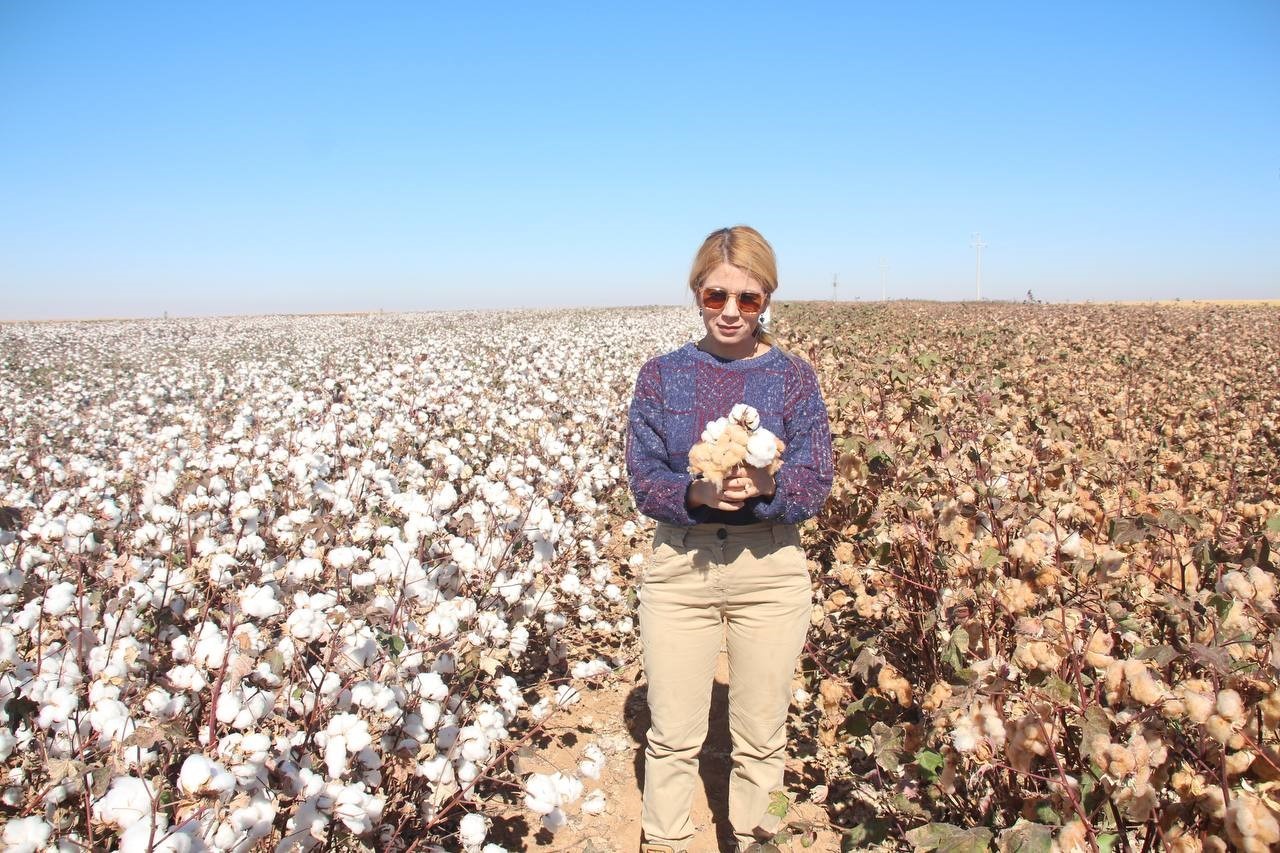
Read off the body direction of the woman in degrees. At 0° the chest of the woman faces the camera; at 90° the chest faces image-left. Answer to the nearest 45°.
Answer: approximately 0°

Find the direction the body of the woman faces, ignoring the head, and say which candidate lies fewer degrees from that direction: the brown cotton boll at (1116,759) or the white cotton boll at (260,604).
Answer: the brown cotton boll

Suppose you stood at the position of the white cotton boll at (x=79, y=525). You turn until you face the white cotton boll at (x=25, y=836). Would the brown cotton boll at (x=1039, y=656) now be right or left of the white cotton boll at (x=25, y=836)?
left

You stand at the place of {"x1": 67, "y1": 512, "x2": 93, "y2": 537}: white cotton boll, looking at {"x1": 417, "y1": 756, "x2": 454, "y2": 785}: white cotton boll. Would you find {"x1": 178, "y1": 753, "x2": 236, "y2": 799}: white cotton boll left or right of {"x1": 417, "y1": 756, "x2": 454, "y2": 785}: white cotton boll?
right

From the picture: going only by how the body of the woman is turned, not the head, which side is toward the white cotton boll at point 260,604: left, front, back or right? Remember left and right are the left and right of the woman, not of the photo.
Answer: right

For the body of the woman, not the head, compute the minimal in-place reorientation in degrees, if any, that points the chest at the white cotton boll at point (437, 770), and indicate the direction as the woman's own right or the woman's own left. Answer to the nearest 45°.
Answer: approximately 90° to the woman's own right

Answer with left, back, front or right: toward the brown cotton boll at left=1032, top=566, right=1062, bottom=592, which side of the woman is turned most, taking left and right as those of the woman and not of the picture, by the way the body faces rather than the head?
left

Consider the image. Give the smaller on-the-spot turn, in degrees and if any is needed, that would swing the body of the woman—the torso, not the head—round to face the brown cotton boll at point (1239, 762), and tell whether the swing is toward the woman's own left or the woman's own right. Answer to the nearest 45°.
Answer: approximately 45° to the woman's own left
